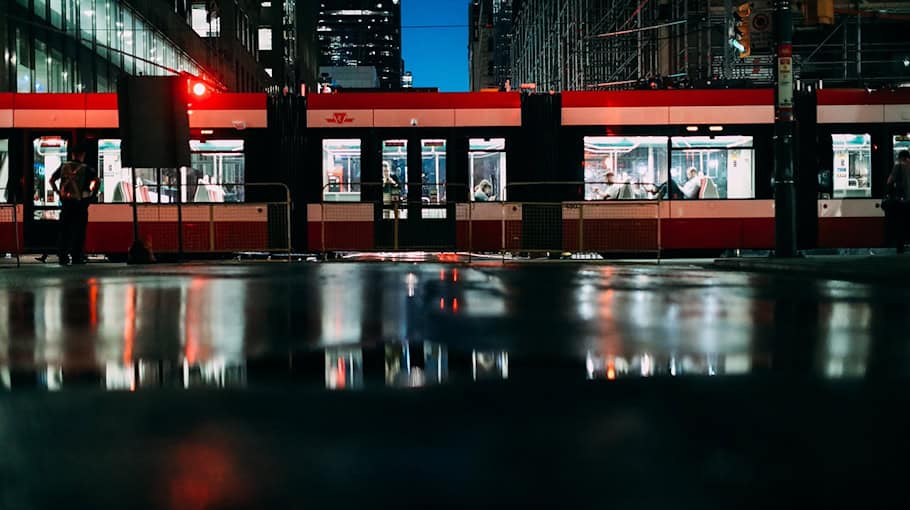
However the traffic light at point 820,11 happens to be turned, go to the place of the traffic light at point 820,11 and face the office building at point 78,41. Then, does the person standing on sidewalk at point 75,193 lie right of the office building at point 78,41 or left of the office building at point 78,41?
left

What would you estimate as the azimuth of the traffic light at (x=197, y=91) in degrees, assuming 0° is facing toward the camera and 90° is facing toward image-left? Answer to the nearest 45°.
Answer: approximately 0°

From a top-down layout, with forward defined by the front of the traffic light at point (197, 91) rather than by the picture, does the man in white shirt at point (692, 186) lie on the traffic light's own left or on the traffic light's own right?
on the traffic light's own left

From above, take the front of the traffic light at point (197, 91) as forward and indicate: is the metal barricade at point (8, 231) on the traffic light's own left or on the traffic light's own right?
on the traffic light's own right

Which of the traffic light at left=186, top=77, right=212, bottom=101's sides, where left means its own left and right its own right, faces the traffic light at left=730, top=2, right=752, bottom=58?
left

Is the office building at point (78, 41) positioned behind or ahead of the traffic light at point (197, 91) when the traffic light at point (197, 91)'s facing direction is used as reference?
behind
